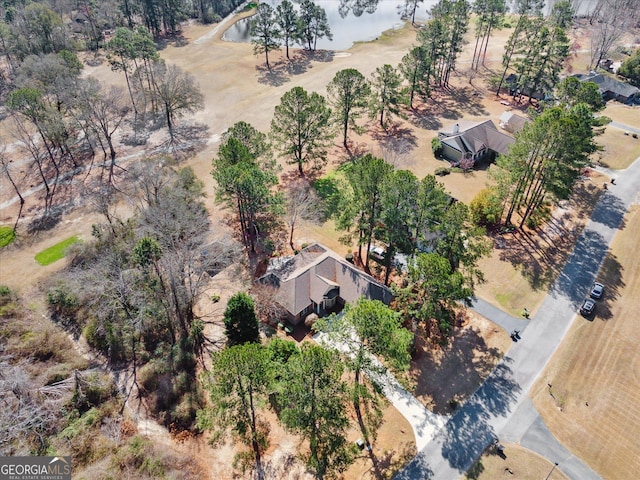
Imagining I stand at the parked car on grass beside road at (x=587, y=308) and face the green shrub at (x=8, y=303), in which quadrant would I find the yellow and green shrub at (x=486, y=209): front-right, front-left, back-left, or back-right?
front-right

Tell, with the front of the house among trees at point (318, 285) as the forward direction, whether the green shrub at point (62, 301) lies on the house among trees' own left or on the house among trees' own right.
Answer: on the house among trees' own right

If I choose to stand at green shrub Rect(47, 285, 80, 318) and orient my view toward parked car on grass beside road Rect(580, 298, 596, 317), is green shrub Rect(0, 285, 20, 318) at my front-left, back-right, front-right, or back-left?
back-right

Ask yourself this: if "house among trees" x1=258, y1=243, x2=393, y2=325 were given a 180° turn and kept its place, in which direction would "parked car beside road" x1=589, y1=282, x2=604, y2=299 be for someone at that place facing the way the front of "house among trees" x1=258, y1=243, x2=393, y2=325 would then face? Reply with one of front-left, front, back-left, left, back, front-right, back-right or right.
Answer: back-right

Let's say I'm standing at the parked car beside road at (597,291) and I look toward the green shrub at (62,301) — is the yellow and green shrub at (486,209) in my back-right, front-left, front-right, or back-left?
front-right

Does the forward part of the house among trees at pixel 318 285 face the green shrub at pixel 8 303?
no

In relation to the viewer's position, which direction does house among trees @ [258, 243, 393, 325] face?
facing the viewer and to the right of the viewer
